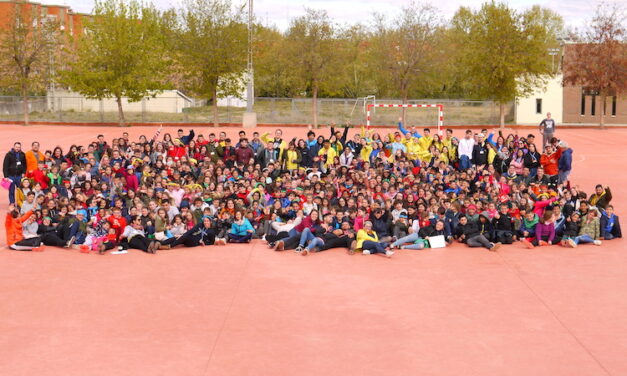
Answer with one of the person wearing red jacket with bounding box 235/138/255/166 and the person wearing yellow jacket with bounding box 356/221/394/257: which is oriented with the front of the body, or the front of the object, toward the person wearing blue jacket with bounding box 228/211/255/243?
the person wearing red jacket

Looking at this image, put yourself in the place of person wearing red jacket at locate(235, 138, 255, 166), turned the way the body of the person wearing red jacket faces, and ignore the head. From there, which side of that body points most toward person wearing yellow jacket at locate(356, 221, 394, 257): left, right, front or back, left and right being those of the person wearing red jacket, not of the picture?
front

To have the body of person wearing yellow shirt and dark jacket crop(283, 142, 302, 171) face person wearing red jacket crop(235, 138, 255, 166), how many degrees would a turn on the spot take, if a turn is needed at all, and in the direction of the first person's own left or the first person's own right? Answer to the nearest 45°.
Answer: approximately 90° to the first person's own right

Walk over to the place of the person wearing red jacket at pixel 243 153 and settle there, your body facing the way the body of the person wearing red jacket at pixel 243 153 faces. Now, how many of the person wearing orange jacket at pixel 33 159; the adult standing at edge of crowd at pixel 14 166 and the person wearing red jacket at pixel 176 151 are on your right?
3

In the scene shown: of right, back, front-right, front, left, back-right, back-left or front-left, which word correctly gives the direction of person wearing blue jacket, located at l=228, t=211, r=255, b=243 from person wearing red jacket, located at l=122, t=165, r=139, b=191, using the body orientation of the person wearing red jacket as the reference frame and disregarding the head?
front-left

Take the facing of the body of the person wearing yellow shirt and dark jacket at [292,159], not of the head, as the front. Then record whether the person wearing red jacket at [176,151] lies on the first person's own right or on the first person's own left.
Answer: on the first person's own right

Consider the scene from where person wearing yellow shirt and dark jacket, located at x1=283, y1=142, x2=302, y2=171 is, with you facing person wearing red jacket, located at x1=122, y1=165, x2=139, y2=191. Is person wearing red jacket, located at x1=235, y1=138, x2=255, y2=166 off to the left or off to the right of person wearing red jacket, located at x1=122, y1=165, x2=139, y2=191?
right

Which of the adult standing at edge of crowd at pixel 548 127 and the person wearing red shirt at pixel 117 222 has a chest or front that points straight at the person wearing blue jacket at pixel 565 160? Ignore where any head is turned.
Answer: the adult standing at edge of crowd

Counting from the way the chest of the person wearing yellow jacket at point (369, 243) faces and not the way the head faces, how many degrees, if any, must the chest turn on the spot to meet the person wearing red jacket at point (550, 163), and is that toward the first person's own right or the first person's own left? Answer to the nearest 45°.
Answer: approximately 90° to the first person's own left

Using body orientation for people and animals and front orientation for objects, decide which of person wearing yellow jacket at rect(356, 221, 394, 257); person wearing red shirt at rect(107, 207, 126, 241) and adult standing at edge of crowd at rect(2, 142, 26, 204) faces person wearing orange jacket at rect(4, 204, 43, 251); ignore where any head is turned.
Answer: the adult standing at edge of crowd

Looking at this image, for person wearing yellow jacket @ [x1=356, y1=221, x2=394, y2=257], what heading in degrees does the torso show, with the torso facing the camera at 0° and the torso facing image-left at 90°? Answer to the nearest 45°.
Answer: approximately 315°

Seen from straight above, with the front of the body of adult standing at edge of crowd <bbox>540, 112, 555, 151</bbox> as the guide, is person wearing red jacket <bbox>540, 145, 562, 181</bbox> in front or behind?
in front

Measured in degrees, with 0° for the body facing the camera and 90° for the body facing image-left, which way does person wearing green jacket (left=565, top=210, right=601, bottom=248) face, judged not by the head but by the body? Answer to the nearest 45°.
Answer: approximately 45°
